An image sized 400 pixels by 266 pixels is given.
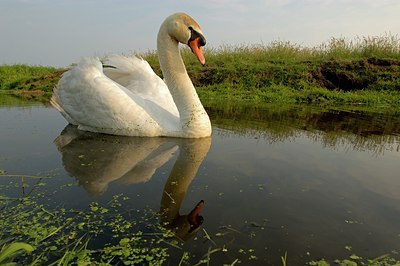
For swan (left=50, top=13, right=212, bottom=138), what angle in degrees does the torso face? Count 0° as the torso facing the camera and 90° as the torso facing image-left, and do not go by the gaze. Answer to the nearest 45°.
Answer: approximately 315°
